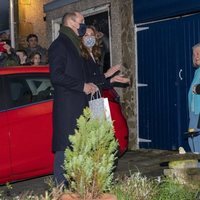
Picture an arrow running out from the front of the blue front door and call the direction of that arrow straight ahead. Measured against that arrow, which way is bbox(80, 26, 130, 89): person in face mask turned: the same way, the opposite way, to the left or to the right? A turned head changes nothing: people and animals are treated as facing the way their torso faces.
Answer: to the left

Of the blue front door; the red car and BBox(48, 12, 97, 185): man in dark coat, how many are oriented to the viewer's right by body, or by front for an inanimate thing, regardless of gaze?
1

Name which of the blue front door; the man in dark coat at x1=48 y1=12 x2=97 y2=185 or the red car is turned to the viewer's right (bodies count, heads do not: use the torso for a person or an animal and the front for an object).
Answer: the man in dark coat

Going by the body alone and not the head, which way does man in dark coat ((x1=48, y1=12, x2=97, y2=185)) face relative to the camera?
to the viewer's right

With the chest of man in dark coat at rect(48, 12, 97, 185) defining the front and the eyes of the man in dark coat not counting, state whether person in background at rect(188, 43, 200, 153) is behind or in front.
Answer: in front

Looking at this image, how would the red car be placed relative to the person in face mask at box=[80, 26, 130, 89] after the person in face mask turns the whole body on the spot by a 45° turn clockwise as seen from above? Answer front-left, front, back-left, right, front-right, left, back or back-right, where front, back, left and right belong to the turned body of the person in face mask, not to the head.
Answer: front-right

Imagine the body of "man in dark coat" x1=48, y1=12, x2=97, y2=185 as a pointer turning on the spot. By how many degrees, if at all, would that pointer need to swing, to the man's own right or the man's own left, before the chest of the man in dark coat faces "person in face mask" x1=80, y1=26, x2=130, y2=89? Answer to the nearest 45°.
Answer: approximately 45° to the man's own left
